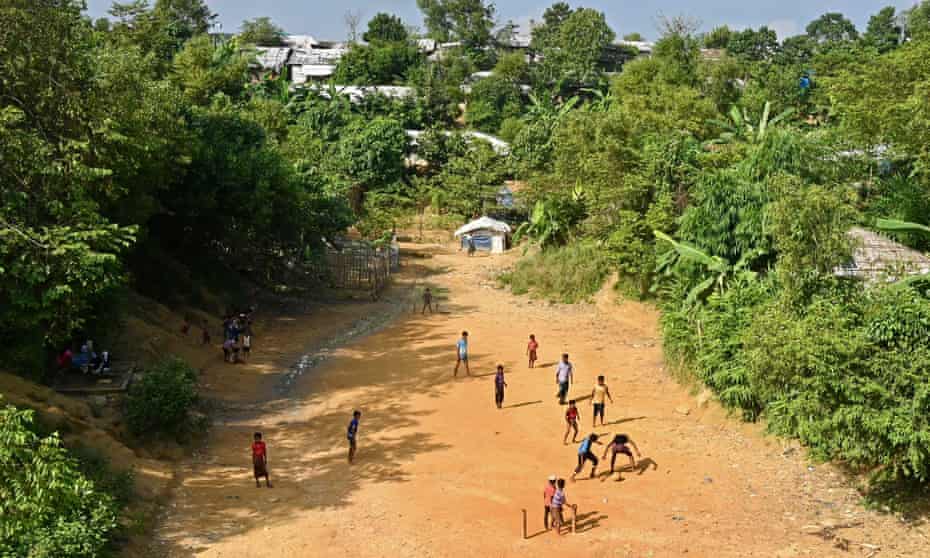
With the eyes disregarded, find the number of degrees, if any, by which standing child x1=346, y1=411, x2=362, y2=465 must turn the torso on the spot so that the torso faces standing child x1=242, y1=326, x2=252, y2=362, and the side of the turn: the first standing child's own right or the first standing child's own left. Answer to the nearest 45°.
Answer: approximately 90° to the first standing child's own left

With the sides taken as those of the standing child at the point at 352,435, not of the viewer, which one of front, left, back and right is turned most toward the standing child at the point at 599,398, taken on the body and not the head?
front

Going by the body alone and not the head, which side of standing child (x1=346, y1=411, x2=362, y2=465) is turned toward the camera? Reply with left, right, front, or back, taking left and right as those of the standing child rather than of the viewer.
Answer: right

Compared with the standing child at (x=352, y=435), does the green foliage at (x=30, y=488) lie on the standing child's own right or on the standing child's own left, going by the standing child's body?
on the standing child's own right

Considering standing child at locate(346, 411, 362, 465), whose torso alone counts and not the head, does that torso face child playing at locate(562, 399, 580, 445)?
yes

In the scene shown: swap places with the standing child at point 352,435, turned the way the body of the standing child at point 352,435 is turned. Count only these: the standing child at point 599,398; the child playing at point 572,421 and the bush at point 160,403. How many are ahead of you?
2

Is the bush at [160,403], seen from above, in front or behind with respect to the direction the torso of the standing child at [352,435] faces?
behind

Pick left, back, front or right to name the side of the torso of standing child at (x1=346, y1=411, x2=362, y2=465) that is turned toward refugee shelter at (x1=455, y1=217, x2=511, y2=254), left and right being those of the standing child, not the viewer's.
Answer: left

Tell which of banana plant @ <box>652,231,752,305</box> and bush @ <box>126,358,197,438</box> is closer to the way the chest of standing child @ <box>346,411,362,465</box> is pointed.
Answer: the banana plant

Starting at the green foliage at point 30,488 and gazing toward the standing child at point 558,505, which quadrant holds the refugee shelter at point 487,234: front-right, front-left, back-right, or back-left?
front-left

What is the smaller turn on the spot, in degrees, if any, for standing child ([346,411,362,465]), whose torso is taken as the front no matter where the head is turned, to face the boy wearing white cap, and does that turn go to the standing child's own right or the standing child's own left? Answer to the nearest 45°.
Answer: approximately 45° to the standing child's own right

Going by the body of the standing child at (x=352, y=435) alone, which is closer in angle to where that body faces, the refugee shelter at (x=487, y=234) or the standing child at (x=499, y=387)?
the standing child

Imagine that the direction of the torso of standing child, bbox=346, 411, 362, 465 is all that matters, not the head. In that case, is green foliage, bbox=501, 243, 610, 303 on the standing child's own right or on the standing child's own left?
on the standing child's own left

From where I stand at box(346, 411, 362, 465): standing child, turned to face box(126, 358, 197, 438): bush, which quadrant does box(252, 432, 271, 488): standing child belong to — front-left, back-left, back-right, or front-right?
front-left

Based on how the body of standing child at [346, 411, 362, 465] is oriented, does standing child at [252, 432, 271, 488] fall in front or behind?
behind

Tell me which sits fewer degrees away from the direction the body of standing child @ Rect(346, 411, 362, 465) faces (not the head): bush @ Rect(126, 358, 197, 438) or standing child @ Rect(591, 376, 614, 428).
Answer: the standing child

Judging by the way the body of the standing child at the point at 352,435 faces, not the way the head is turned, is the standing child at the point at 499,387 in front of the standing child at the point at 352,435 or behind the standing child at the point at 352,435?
in front

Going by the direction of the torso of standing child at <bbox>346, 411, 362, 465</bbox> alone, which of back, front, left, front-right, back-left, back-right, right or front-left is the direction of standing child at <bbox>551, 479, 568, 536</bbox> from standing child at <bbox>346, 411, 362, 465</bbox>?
front-right

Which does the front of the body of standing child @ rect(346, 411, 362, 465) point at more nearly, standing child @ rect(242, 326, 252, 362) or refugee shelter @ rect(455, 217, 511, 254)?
the refugee shelter
